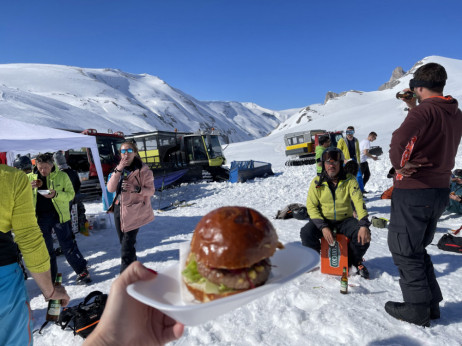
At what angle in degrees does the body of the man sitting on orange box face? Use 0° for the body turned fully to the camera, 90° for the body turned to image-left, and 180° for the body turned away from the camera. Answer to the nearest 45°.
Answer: approximately 0°

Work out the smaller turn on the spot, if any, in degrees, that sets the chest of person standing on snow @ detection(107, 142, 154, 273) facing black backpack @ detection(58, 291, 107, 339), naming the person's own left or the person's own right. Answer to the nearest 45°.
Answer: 0° — they already face it

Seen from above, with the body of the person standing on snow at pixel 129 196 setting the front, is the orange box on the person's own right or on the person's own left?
on the person's own left

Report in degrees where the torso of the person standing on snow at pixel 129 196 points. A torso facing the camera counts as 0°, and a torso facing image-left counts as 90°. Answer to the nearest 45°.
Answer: approximately 45°

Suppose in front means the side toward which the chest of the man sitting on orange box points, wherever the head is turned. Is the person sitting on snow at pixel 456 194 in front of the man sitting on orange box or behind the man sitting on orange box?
behind

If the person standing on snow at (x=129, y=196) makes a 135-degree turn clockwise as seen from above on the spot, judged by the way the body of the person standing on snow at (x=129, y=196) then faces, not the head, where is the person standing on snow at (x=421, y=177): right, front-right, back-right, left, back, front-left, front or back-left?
back-right

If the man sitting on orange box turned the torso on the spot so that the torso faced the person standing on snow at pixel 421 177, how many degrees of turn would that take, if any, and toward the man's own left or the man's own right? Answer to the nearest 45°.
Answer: approximately 45° to the man's own left

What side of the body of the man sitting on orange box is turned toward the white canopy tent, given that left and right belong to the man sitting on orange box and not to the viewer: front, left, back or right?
right

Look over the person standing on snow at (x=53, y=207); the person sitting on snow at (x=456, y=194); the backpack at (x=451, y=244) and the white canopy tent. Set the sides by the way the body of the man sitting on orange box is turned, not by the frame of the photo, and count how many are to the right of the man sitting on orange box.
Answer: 2
